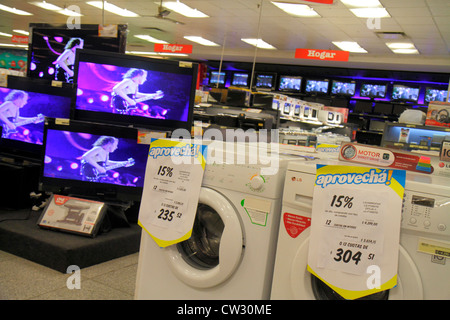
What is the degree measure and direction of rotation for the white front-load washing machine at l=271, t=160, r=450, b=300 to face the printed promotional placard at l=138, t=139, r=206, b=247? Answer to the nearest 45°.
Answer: approximately 90° to its right

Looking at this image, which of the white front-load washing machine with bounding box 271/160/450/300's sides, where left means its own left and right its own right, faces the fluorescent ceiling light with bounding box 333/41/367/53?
back

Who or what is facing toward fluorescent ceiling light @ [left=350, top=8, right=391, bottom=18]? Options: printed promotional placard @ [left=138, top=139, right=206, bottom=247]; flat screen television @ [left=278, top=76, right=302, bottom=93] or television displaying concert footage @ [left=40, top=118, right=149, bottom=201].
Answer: the flat screen television

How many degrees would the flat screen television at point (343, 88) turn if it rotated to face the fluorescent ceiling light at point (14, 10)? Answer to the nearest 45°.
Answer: approximately 45° to its right

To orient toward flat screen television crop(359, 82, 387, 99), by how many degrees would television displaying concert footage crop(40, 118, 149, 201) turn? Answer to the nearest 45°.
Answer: approximately 135° to its left

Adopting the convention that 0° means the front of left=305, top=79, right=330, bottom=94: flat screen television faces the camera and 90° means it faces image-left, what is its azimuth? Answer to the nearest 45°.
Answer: approximately 0°

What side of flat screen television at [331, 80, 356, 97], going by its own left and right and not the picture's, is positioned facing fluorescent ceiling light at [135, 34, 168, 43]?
right

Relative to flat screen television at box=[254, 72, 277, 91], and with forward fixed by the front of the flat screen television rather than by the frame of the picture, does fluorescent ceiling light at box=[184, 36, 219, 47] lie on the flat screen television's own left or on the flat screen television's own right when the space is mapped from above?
on the flat screen television's own right
